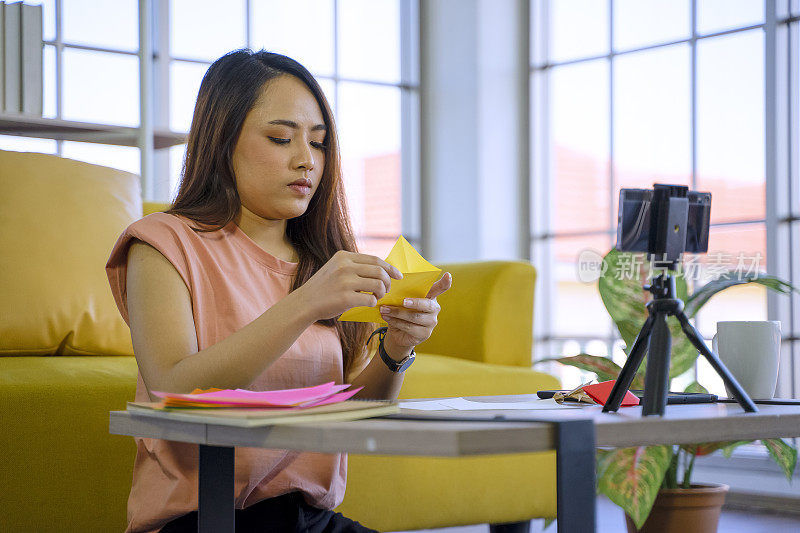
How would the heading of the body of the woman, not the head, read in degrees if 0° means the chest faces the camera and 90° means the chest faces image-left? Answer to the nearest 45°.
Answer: approximately 315°

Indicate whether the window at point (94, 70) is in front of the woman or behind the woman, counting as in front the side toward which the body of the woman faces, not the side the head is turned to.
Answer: behind

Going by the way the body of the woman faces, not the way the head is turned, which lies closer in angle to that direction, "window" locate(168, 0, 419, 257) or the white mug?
the white mug

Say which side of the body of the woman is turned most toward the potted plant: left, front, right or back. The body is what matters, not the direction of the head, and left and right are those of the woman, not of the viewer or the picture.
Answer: left

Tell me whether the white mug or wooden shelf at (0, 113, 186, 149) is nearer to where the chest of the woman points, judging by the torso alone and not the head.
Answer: the white mug

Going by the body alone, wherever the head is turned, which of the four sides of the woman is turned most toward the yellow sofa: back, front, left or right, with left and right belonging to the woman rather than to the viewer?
back

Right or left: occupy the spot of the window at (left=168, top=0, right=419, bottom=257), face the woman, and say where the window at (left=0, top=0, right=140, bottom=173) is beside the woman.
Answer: right

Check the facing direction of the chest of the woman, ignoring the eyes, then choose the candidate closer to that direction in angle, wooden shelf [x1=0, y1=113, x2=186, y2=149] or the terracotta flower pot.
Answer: the terracotta flower pot

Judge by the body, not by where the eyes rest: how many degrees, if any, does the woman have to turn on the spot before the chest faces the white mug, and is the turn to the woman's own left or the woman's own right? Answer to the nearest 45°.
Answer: approximately 45° to the woman's own left

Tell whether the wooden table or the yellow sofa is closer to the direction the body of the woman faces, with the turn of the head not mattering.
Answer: the wooden table
